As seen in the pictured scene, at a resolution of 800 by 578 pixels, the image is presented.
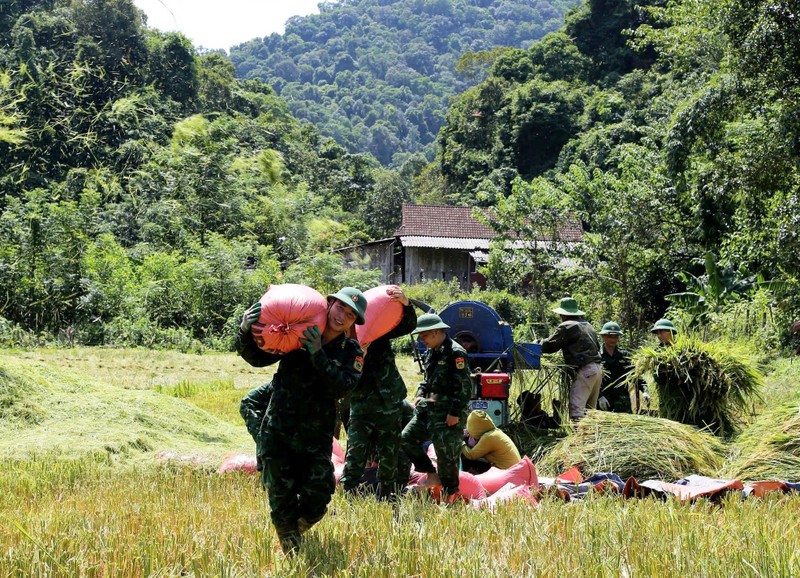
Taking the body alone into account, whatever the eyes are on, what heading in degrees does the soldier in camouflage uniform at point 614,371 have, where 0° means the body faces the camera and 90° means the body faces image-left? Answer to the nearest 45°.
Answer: approximately 0°

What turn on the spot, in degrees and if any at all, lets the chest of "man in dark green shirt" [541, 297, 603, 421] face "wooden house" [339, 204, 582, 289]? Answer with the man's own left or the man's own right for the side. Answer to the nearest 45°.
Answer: approximately 45° to the man's own right

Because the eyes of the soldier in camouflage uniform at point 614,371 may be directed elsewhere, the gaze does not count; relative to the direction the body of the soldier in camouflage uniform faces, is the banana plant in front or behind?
behind

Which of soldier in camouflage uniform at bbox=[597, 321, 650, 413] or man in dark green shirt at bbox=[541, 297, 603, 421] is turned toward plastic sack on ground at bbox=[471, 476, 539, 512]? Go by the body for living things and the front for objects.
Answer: the soldier in camouflage uniform

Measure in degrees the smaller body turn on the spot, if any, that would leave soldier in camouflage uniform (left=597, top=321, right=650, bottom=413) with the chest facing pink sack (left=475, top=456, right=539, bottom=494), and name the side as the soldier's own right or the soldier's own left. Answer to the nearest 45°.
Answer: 0° — they already face it

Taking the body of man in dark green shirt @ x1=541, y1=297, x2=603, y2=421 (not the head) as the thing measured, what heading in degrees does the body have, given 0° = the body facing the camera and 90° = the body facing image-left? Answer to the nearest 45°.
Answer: approximately 135°

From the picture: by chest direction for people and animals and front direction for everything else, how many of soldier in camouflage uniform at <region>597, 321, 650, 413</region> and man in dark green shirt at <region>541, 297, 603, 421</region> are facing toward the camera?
1

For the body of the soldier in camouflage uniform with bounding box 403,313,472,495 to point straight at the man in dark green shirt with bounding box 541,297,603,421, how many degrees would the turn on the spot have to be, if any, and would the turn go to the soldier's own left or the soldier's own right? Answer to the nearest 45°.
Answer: approximately 180°
